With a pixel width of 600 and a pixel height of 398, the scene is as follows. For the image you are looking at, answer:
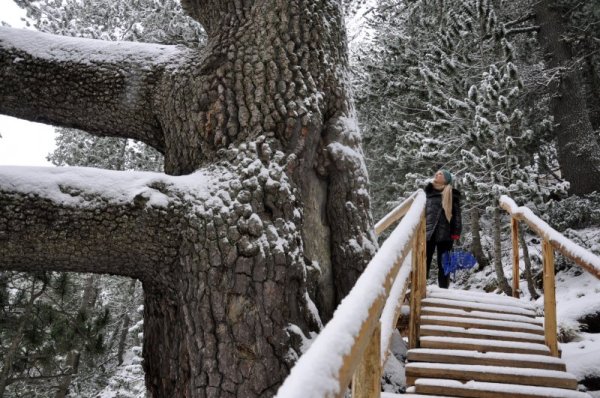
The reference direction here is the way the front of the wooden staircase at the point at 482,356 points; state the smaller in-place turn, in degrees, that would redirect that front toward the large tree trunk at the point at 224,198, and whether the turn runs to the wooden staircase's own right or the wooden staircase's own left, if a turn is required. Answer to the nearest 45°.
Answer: approximately 45° to the wooden staircase's own right

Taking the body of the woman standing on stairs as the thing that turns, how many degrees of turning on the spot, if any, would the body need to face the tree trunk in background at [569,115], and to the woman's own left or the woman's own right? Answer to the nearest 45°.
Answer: approximately 180°

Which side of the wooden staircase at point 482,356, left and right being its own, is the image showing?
front

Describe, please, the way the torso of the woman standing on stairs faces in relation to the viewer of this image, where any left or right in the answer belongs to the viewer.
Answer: facing the viewer and to the left of the viewer

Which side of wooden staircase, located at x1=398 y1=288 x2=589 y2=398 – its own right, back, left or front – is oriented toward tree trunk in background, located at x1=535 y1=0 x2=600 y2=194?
back
